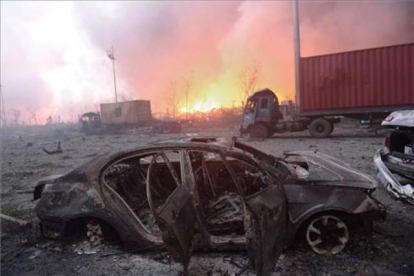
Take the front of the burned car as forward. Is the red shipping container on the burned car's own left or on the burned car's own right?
on the burned car's own left

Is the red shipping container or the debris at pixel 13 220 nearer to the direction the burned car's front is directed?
the red shipping container

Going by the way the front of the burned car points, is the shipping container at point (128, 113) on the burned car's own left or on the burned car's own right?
on the burned car's own left

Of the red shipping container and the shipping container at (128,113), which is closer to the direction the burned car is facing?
the red shipping container

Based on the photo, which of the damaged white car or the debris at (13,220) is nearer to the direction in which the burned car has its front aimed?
the damaged white car

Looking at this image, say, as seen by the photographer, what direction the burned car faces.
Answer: facing to the right of the viewer

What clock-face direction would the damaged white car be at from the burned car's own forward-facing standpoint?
The damaged white car is roughly at 11 o'clock from the burned car.

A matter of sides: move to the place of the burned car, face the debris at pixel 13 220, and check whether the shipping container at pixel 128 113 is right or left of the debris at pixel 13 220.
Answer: right

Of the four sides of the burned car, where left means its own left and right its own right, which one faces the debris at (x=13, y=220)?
back

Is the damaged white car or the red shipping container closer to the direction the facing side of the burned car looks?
the damaged white car
